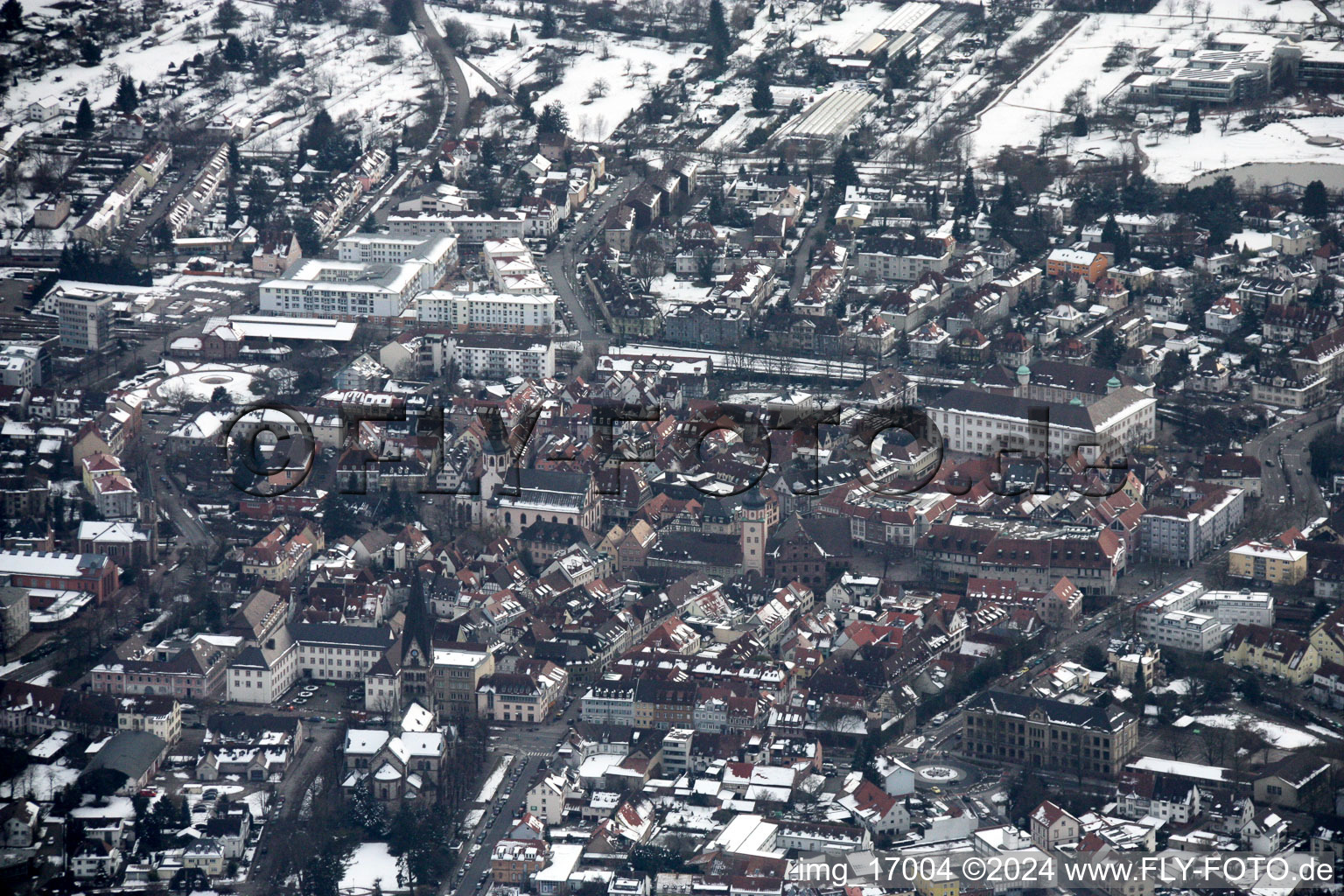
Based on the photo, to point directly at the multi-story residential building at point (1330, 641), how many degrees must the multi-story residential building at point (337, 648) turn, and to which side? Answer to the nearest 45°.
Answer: approximately 90° to its left

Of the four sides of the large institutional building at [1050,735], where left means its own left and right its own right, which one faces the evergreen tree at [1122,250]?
back

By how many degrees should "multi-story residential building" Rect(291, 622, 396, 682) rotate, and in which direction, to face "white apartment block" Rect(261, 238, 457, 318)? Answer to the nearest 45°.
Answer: approximately 180°

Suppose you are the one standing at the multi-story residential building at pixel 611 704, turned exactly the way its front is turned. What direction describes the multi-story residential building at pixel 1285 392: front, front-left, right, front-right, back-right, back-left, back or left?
back-left

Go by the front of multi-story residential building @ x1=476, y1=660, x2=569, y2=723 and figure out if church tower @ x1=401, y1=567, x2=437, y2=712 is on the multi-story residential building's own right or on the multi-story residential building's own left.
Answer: on the multi-story residential building's own right

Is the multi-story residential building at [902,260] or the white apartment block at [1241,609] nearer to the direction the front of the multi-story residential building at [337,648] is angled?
the white apartment block
